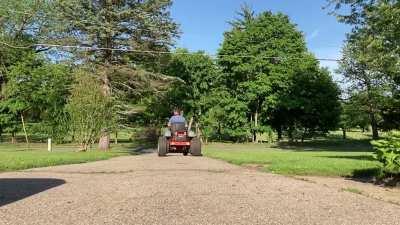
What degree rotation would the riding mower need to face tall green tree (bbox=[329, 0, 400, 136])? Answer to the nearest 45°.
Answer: approximately 90° to its right

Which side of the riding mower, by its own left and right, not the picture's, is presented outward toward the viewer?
back

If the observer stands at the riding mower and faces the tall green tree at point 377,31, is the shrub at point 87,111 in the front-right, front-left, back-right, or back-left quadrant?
back-left
